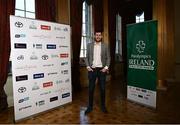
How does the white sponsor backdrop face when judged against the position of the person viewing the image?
facing the viewer and to the right of the viewer

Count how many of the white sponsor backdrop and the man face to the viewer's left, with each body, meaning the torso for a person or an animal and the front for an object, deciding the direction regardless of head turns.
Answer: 0

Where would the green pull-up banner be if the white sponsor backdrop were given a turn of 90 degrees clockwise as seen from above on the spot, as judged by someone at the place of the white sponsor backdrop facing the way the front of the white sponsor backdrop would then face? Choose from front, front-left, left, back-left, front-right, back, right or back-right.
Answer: back-left

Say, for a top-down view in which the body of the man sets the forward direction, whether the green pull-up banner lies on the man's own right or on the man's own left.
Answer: on the man's own left

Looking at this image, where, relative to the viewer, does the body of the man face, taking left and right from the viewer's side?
facing the viewer

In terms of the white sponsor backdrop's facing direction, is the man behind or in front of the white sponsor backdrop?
in front

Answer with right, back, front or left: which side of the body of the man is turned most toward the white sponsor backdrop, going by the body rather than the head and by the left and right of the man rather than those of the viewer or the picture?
right

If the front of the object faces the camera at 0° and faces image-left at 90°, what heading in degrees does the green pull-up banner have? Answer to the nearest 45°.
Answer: approximately 45°

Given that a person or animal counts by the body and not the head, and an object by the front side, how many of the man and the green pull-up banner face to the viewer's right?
0
